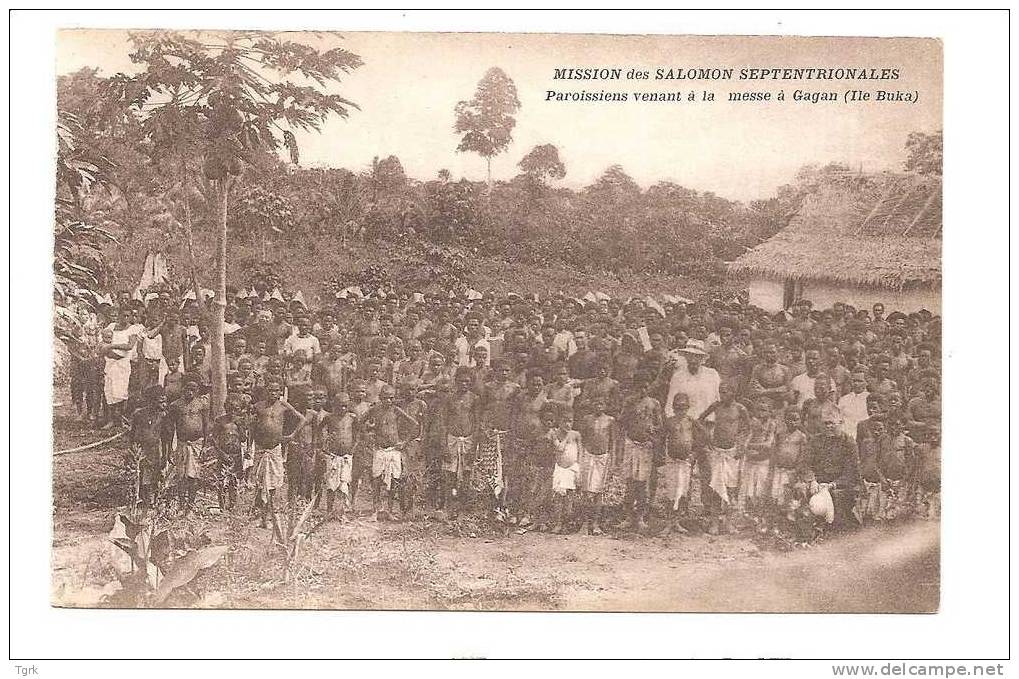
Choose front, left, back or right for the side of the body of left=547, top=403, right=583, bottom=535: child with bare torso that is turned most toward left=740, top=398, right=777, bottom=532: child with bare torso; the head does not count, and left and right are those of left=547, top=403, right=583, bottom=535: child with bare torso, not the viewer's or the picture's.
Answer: left

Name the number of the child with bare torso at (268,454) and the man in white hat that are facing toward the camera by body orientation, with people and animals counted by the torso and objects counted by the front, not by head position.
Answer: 2

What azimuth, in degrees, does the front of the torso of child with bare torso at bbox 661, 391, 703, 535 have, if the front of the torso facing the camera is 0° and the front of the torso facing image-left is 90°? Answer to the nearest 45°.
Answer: approximately 0°

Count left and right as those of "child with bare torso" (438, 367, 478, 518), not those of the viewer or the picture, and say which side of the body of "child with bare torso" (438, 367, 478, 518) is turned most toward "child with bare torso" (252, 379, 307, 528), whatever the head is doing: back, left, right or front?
right

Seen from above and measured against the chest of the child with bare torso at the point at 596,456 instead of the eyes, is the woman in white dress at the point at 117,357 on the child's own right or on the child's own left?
on the child's own right

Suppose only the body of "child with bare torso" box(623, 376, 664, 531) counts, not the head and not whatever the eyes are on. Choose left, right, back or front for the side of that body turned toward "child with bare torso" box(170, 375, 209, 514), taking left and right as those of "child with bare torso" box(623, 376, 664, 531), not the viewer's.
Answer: right
